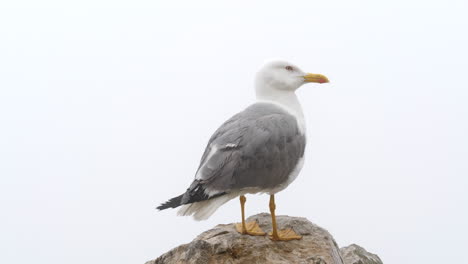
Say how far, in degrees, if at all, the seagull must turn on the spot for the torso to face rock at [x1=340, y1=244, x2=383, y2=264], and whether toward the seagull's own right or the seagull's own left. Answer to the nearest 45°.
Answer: approximately 45° to the seagull's own left

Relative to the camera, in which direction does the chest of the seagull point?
to the viewer's right
